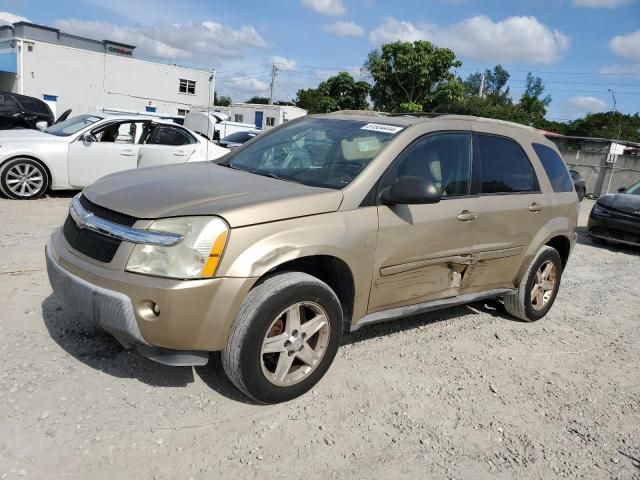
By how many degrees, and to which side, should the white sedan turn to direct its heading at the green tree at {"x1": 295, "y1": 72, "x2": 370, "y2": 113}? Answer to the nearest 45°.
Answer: approximately 135° to its right

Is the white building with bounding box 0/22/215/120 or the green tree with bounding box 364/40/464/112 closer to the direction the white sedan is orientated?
the white building

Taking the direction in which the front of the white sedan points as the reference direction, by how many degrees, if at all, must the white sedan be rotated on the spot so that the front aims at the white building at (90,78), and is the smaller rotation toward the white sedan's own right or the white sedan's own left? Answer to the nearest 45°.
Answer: approximately 90° to the white sedan's own right

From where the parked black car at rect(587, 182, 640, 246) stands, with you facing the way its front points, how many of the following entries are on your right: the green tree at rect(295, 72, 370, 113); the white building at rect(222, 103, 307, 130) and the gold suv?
2

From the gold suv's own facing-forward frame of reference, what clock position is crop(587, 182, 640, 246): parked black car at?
The parked black car is roughly at 6 o'clock from the gold suv.

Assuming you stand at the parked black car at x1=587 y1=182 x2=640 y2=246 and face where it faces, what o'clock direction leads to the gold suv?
The gold suv is roughly at 11 o'clock from the parked black car.

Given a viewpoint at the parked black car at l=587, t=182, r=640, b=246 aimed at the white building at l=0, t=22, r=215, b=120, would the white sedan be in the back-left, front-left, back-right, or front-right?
front-left

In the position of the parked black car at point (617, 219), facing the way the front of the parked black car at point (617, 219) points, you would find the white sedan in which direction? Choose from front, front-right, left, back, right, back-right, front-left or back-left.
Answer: front

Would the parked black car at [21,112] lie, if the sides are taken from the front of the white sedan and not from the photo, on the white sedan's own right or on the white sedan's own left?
on the white sedan's own right

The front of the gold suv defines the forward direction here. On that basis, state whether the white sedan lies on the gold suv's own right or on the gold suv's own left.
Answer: on the gold suv's own right

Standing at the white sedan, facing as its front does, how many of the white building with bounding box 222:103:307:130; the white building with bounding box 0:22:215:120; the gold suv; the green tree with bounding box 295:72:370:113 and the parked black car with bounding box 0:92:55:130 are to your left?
1

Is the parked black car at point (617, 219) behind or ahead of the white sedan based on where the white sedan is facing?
behind

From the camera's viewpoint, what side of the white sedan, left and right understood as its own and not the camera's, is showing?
left

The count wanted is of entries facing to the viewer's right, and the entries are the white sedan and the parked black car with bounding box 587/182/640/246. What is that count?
0

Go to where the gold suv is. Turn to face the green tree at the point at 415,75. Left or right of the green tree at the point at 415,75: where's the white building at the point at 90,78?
left

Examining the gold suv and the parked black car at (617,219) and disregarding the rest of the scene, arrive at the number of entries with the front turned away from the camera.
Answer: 0

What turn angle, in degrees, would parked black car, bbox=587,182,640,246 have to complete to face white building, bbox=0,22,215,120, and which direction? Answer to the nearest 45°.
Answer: approximately 90° to its right
